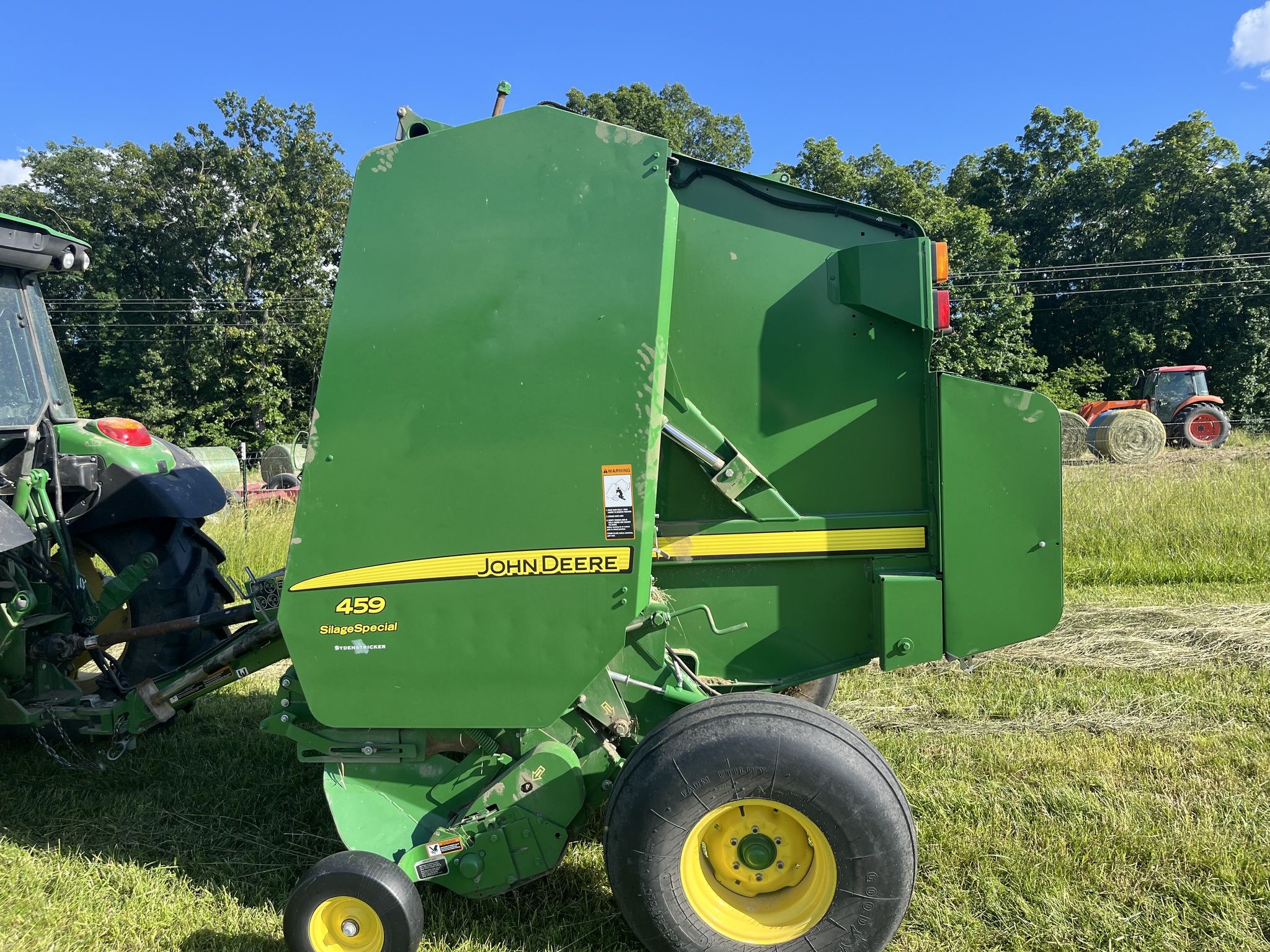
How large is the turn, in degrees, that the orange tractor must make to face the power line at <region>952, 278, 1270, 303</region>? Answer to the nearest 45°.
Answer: approximately 90° to its right

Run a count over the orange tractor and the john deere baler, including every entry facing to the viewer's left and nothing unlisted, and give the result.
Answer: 2

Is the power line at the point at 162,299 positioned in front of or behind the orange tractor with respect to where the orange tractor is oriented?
in front

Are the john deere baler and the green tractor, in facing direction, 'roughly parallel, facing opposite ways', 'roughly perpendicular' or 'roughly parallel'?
roughly parallel

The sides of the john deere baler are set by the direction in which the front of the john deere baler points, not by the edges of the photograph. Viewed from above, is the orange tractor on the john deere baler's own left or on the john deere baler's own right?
on the john deere baler's own right

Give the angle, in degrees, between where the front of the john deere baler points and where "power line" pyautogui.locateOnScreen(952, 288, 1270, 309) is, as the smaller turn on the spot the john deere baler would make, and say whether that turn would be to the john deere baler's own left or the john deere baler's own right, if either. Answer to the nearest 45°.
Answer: approximately 135° to the john deere baler's own right

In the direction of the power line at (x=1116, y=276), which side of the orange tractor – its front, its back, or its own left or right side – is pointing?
right

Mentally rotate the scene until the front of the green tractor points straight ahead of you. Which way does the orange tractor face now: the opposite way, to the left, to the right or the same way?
the same way

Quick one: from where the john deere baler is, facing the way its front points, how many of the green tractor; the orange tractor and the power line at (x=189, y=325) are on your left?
0

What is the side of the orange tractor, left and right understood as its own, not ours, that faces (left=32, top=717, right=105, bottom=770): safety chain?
left

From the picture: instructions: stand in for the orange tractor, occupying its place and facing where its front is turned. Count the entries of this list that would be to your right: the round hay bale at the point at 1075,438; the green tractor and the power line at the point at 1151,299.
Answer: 1

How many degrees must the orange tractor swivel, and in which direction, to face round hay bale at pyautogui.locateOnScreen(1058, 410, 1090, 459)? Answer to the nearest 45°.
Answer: approximately 45° to its left

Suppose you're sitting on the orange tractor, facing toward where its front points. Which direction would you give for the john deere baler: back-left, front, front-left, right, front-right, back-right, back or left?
left

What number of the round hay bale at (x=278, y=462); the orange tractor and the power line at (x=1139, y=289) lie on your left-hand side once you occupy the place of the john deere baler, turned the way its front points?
0

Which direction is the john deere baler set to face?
to the viewer's left

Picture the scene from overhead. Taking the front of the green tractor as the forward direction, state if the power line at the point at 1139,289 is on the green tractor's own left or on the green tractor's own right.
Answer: on the green tractor's own right

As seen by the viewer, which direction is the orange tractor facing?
to the viewer's left
